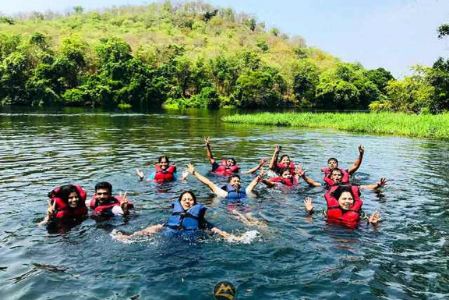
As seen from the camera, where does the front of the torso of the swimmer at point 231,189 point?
toward the camera

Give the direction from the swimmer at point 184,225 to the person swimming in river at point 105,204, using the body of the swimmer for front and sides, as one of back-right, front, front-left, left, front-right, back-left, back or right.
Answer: back-right

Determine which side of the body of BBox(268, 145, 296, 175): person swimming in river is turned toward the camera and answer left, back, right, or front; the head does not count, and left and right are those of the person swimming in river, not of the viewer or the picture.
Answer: front

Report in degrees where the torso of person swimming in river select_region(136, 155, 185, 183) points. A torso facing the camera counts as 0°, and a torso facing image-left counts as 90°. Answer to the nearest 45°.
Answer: approximately 0°

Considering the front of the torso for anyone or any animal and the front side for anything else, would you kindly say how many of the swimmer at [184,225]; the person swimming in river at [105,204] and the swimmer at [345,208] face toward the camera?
3

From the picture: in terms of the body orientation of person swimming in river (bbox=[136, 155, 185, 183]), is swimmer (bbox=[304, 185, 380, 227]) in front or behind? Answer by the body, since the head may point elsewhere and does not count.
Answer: in front

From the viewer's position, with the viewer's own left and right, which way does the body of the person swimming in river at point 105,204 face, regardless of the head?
facing the viewer

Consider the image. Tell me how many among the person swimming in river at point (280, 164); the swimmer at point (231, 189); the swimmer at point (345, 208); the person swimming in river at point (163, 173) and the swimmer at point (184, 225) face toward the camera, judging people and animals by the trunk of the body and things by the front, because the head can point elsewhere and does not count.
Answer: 5

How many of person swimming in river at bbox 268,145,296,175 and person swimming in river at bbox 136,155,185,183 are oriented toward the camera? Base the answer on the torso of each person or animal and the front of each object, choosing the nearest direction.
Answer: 2
